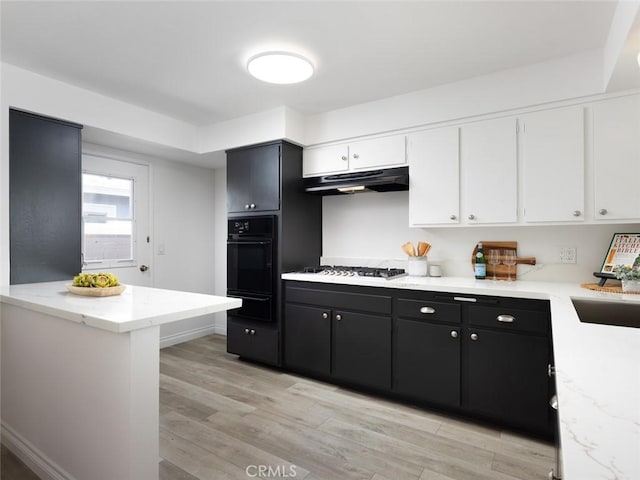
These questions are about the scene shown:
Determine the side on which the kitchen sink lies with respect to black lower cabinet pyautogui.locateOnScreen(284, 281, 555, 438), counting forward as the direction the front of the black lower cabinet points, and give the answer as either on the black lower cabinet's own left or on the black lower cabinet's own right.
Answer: on the black lower cabinet's own left

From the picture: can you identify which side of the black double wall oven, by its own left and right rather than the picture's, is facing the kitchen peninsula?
front

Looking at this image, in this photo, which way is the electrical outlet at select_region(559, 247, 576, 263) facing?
toward the camera

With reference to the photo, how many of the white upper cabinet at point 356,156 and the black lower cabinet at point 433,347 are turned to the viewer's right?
0

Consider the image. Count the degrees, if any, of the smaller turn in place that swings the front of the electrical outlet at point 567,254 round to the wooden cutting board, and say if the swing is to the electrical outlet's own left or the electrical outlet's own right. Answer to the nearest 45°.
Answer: approximately 90° to the electrical outlet's own right

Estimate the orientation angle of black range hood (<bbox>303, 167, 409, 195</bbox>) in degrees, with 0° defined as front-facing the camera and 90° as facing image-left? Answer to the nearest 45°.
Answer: approximately 45°

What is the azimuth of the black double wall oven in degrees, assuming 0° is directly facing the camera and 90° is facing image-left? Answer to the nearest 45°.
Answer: approximately 45°

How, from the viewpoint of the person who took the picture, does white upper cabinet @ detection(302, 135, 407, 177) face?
facing the viewer and to the left of the viewer

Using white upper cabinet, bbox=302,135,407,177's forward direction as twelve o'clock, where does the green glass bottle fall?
The green glass bottle is roughly at 8 o'clock from the white upper cabinet.

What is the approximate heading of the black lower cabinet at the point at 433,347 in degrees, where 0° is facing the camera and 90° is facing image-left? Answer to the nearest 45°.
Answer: approximately 45°

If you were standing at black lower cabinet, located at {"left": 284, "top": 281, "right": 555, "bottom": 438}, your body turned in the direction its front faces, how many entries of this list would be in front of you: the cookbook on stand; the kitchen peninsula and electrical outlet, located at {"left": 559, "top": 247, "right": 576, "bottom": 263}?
1

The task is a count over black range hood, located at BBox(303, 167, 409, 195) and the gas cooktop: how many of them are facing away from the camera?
0
